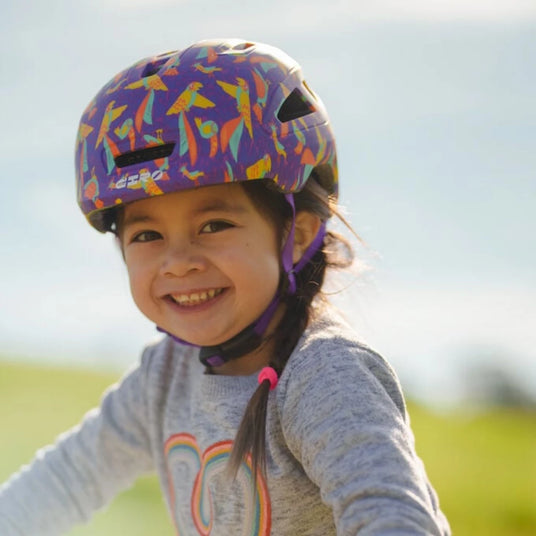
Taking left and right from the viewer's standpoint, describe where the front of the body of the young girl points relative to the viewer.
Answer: facing the viewer and to the left of the viewer

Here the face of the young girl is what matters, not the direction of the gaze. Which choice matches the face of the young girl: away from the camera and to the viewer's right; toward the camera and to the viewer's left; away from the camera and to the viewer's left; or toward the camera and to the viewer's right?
toward the camera and to the viewer's left
